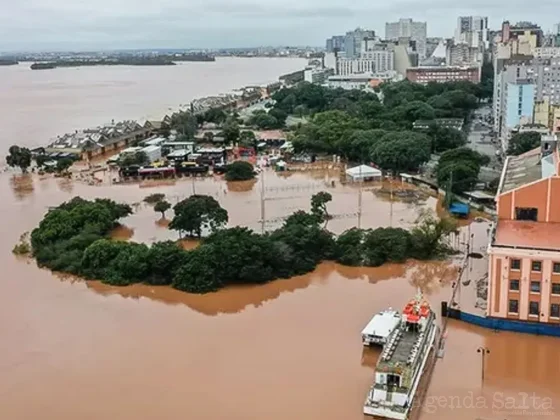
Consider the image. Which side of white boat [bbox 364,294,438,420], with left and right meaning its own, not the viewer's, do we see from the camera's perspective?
back

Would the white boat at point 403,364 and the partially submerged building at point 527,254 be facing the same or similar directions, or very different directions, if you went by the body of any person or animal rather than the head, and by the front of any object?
very different directions

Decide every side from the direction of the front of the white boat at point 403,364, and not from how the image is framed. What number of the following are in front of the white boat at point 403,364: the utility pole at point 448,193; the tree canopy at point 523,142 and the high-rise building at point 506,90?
3

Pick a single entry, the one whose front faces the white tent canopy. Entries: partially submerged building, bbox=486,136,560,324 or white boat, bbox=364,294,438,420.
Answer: the white boat

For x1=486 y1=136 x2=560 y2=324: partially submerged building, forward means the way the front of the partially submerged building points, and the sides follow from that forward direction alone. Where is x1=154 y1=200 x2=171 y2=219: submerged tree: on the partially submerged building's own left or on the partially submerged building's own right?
on the partially submerged building's own right

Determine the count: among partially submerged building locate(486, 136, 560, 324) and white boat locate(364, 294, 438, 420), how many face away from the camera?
1

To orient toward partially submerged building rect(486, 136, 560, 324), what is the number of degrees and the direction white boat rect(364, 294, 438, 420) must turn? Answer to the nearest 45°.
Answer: approximately 45° to its right

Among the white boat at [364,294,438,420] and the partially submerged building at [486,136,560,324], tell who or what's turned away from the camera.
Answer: the white boat
